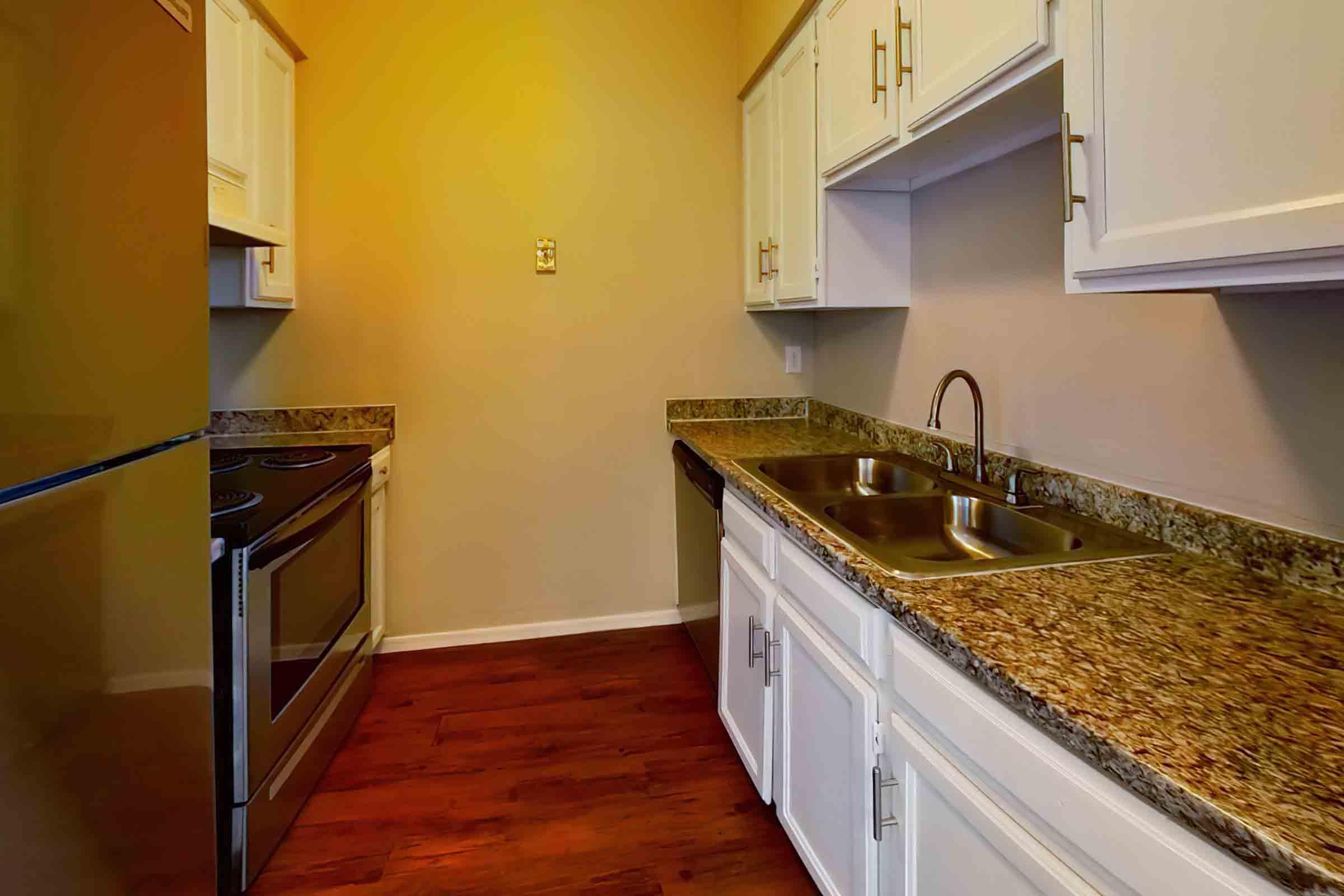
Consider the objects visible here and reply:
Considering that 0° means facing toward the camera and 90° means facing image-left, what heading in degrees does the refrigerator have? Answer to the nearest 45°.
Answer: approximately 315°

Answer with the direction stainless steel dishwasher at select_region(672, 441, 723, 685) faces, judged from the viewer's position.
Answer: facing to the left of the viewer

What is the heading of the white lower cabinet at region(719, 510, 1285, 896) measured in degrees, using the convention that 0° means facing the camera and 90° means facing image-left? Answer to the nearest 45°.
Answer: approximately 45°

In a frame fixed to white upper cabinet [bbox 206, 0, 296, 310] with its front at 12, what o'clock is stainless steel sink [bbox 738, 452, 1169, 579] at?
The stainless steel sink is roughly at 12 o'clock from the white upper cabinet.

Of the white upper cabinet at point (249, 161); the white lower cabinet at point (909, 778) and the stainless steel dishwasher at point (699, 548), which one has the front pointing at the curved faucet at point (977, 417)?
the white upper cabinet

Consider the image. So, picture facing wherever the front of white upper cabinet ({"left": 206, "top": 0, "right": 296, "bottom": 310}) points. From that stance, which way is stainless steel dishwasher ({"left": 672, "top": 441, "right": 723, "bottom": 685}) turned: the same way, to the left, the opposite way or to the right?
the opposite way

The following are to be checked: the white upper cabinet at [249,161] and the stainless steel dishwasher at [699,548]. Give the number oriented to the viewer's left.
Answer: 1

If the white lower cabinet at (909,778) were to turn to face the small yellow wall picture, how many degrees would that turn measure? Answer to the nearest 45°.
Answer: approximately 90° to its right

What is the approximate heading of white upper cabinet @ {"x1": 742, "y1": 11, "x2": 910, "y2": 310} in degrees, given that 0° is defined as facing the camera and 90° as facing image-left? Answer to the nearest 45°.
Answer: approximately 45°

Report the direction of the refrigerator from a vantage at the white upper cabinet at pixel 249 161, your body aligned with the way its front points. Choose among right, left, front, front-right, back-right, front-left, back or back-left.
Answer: front-right
